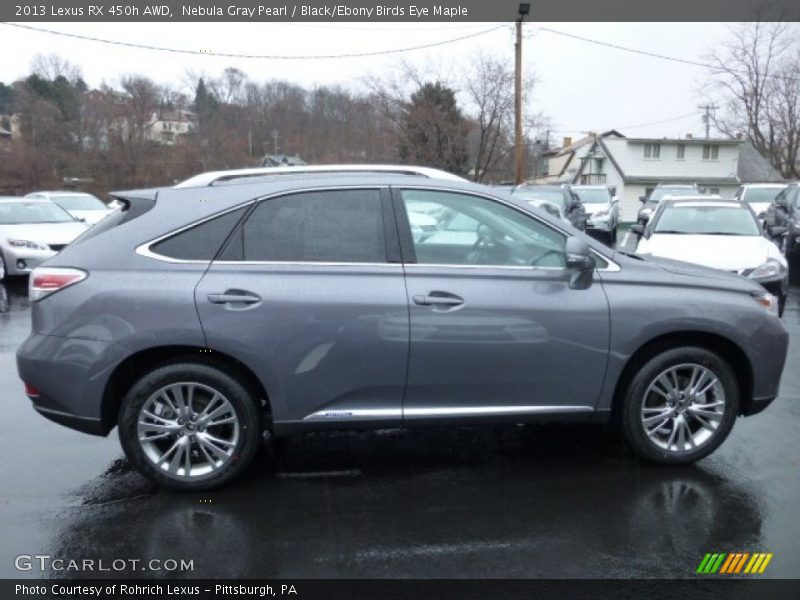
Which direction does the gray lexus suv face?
to the viewer's right

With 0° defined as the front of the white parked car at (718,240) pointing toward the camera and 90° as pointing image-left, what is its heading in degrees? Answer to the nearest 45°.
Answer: approximately 0°

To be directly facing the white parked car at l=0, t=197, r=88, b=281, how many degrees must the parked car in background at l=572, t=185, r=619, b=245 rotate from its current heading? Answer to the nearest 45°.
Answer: approximately 45° to its right

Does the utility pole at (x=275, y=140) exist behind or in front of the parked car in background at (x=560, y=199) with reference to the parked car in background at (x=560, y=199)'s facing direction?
behind

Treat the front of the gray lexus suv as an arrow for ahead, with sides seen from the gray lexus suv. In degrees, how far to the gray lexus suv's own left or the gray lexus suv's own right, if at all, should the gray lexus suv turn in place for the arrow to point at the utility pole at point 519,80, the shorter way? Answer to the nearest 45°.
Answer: approximately 90° to the gray lexus suv's own left

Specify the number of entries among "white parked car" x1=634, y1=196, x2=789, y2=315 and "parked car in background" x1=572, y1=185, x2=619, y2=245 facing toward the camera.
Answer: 2

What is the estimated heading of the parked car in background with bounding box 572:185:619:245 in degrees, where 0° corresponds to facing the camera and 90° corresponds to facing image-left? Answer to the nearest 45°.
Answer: approximately 0°

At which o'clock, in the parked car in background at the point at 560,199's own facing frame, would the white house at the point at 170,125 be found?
The white house is roughly at 6 o'clock from the parked car in background.

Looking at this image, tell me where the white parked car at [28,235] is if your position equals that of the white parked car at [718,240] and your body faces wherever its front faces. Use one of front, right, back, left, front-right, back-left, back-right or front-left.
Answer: right

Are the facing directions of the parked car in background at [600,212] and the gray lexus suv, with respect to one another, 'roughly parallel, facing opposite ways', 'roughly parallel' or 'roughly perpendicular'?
roughly perpendicular

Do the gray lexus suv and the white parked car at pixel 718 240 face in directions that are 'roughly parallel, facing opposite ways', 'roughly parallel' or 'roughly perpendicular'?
roughly perpendicular
